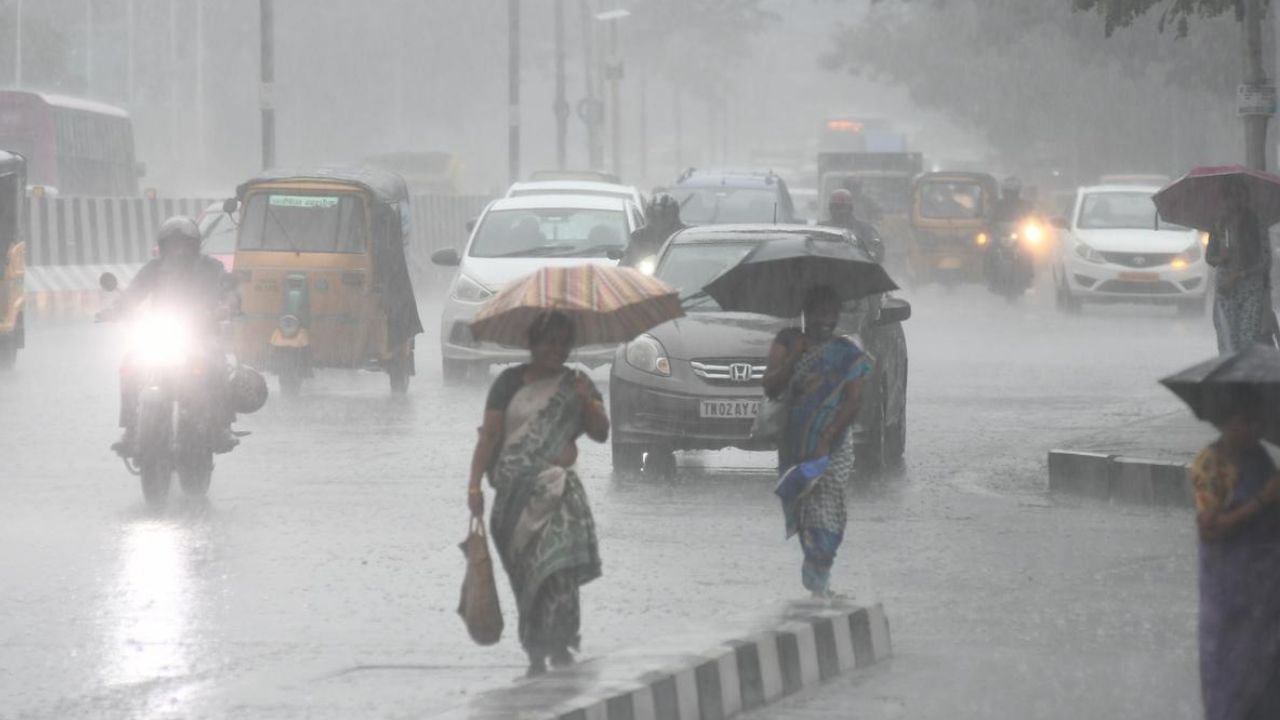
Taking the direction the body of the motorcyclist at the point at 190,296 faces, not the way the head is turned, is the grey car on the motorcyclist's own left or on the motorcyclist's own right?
on the motorcyclist's own left

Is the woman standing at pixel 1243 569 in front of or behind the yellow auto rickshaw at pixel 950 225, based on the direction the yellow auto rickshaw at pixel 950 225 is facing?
in front

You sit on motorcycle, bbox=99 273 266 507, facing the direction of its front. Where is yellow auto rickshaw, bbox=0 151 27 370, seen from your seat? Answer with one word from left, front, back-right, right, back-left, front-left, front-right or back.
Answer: back

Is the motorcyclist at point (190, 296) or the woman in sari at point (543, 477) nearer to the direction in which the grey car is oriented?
the woman in sari

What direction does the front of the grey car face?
toward the camera

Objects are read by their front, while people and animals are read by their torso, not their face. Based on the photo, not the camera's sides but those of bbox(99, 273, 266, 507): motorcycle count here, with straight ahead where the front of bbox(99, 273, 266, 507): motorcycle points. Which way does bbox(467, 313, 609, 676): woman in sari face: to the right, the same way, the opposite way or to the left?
the same way

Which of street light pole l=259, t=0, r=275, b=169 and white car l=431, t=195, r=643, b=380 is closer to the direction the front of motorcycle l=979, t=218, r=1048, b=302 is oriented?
the white car

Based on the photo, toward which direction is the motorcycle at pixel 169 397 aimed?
toward the camera

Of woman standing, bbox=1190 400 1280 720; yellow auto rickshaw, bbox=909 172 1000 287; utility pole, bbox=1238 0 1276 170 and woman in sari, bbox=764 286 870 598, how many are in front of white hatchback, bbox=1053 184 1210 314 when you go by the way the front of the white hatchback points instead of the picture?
3

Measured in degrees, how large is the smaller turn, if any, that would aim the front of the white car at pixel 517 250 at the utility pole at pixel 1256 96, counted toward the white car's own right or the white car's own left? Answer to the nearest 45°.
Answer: approximately 90° to the white car's own left

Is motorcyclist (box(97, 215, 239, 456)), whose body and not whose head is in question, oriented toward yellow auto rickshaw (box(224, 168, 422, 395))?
no

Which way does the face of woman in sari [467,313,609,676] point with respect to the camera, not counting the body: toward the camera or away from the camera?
toward the camera

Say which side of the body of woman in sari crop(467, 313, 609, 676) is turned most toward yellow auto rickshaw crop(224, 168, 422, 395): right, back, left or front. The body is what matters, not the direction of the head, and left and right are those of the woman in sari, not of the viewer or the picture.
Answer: back

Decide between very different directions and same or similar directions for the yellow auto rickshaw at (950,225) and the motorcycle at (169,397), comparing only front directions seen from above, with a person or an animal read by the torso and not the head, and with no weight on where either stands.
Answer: same or similar directions

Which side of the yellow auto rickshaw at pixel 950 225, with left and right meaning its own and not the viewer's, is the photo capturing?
front

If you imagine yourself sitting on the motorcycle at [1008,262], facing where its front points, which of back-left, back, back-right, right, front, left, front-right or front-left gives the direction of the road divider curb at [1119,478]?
front

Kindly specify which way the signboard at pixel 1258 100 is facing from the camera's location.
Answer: facing the viewer

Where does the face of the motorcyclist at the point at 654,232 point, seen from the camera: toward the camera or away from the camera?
toward the camera

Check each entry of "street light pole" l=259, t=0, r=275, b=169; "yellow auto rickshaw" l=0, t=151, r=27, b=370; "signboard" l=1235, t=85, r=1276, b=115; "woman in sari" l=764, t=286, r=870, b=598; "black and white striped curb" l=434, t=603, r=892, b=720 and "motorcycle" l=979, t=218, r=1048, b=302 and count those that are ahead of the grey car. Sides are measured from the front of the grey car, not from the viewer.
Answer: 2
